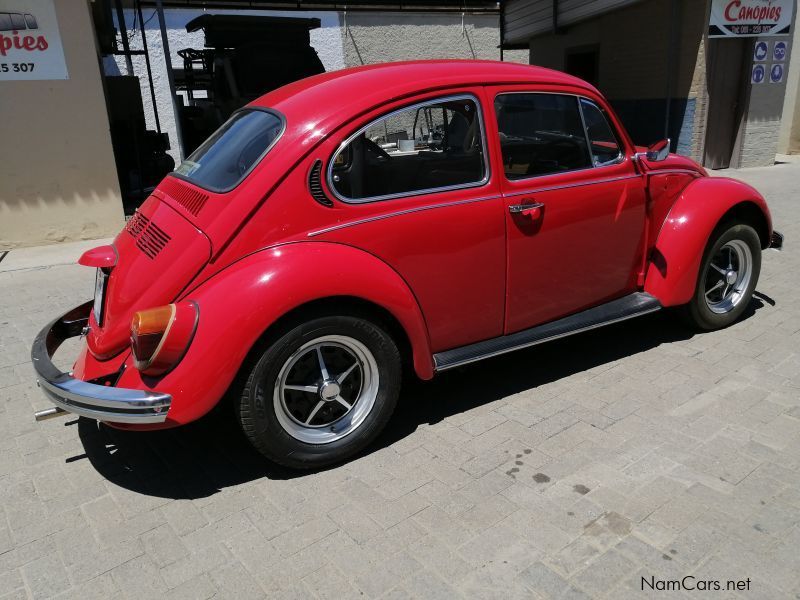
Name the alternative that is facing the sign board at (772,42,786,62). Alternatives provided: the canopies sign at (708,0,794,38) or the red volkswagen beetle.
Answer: the red volkswagen beetle

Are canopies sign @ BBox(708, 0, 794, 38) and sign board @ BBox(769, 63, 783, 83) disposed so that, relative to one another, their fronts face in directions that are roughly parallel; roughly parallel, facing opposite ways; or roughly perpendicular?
roughly parallel

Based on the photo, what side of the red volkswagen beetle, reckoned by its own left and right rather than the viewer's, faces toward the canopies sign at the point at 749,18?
front

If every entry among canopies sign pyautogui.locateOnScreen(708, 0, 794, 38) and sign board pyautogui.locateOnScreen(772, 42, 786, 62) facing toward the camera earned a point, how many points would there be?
2

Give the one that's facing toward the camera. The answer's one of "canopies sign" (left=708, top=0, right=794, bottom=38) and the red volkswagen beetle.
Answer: the canopies sign

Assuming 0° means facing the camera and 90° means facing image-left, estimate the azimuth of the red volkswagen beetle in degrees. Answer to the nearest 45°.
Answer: approximately 225°

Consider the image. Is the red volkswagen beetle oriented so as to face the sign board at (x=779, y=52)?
yes

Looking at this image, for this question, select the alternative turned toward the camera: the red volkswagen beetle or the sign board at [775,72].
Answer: the sign board

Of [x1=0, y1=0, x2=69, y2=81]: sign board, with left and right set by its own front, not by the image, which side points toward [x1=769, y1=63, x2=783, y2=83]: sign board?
left

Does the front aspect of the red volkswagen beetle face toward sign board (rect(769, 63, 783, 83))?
yes

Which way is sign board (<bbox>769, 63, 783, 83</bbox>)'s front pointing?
toward the camera

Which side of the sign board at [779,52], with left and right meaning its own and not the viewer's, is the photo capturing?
front

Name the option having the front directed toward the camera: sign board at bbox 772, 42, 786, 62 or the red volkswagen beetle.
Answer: the sign board

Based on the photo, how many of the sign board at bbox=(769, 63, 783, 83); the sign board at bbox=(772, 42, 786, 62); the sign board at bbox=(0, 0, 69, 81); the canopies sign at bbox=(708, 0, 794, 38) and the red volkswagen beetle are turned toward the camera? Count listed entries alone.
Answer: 4

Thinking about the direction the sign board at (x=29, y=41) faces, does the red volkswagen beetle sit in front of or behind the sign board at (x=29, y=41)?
in front

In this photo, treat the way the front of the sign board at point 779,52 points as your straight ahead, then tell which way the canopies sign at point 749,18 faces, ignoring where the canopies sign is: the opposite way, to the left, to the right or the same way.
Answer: the same way

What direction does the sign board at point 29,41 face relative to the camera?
toward the camera
